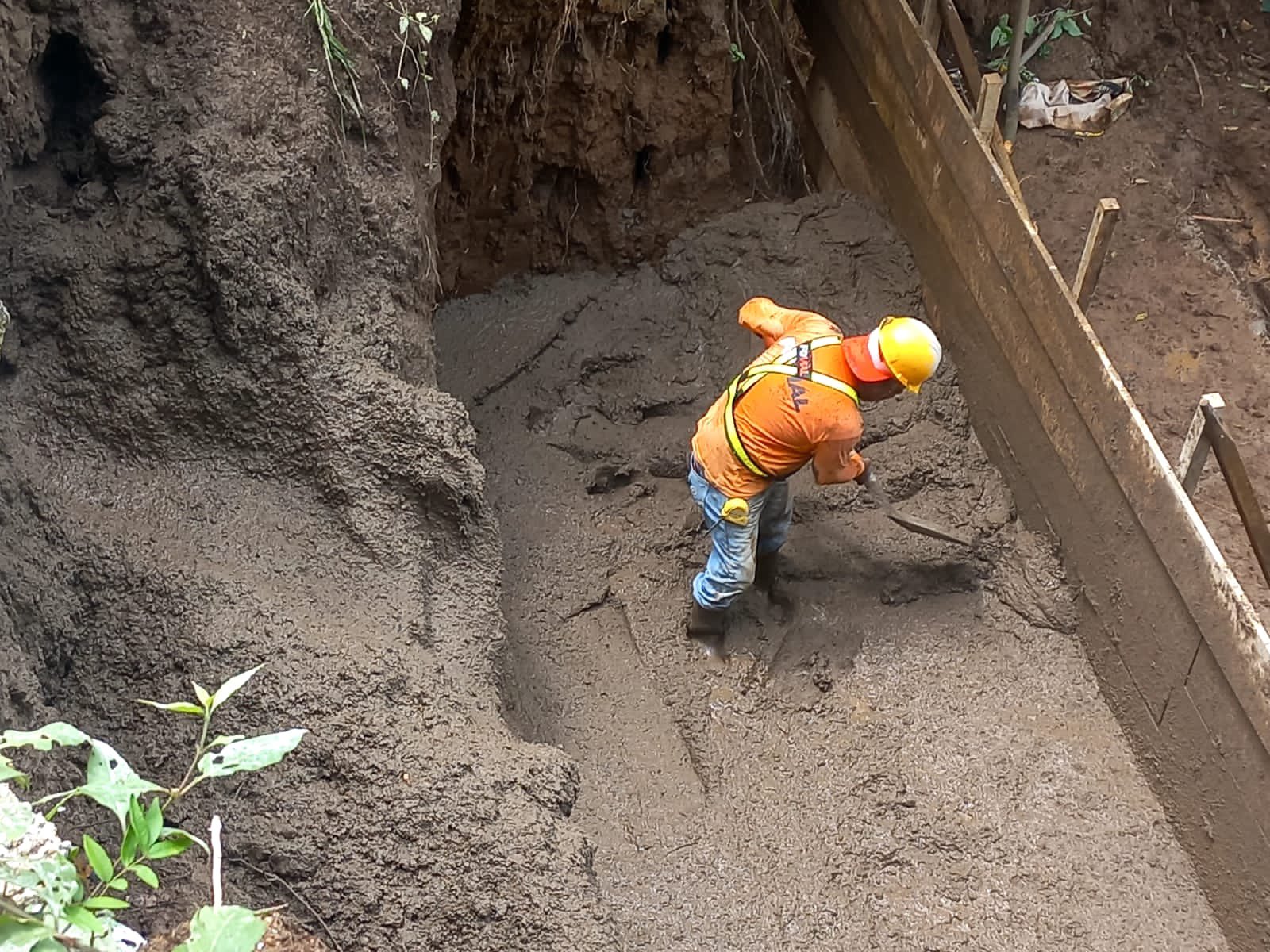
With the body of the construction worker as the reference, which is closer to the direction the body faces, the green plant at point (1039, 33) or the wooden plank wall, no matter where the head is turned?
the wooden plank wall

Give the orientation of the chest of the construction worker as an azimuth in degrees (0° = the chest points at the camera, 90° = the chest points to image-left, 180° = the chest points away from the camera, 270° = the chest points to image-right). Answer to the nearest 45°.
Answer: approximately 270°

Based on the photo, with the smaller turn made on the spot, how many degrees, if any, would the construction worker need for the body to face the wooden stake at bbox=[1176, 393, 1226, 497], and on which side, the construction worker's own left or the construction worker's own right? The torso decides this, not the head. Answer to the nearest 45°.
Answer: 0° — they already face it

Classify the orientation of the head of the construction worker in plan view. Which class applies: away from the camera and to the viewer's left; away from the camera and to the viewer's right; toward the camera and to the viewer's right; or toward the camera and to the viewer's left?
away from the camera and to the viewer's right

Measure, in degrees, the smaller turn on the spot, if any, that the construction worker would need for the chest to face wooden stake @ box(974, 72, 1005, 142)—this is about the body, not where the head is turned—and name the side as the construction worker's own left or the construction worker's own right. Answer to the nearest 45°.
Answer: approximately 45° to the construction worker's own left
